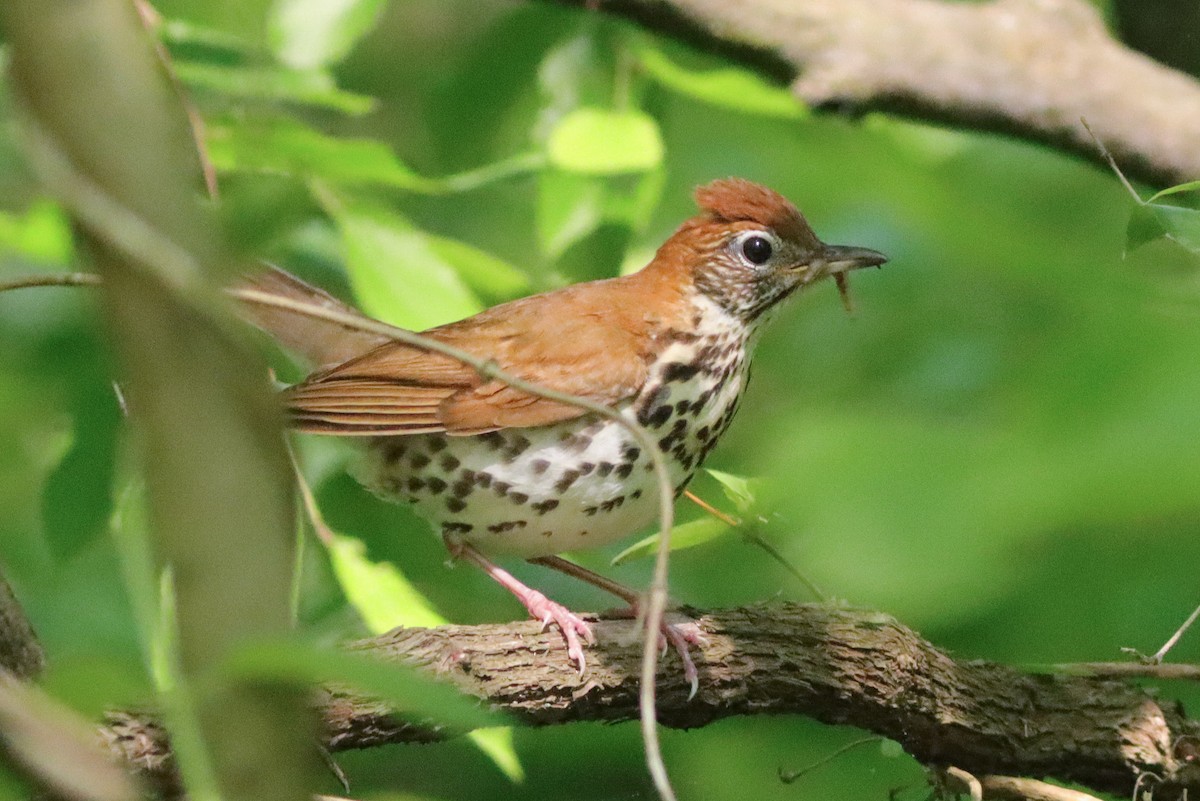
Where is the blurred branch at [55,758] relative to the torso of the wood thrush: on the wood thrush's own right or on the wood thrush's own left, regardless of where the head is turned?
on the wood thrush's own right

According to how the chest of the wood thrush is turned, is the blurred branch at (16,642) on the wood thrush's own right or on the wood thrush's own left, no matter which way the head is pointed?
on the wood thrush's own right

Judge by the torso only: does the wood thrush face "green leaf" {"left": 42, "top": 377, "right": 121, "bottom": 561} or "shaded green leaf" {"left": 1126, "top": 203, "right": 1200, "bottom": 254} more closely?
the shaded green leaf

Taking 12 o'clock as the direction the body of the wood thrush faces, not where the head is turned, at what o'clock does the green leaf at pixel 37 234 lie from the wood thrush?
The green leaf is roughly at 6 o'clock from the wood thrush.

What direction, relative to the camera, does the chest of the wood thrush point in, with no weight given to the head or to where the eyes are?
to the viewer's right

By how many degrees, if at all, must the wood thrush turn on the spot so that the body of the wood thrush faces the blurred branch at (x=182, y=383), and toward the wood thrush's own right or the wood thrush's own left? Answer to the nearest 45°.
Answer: approximately 90° to the wood thrush's own right
